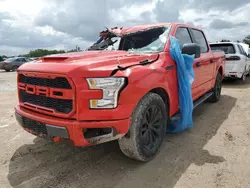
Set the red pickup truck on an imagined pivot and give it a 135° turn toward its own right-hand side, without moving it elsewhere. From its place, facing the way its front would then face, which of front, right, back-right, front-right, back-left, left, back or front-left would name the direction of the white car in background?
front-right
